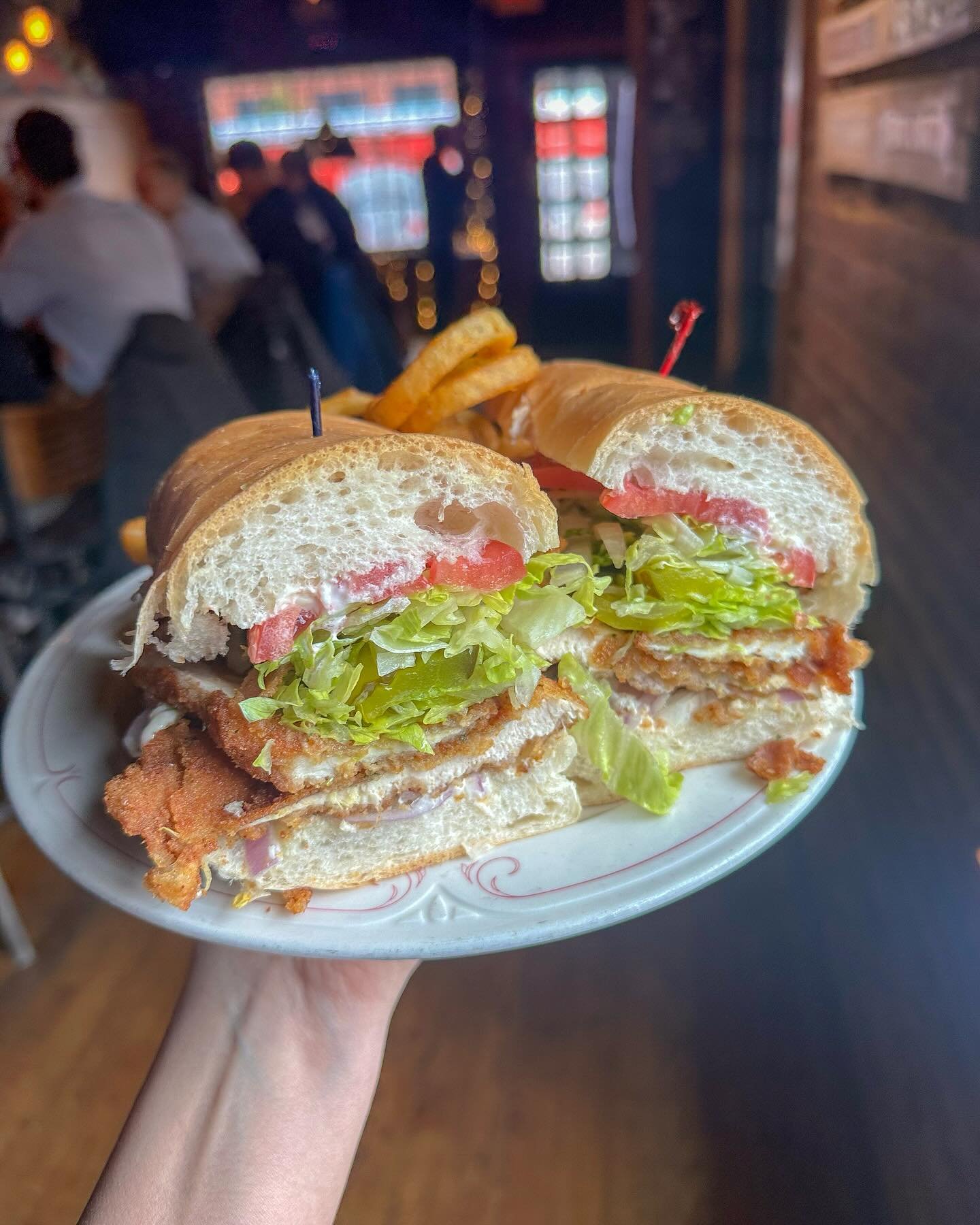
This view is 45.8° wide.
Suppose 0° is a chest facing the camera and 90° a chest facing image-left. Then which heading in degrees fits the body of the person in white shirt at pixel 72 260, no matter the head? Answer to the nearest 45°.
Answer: approximately 135°

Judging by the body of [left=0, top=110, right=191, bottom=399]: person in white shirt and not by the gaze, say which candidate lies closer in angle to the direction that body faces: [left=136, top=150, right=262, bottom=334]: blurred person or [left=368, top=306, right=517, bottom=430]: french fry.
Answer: the blurred person

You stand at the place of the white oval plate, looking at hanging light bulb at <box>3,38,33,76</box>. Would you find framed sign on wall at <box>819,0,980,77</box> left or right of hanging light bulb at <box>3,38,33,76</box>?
right
